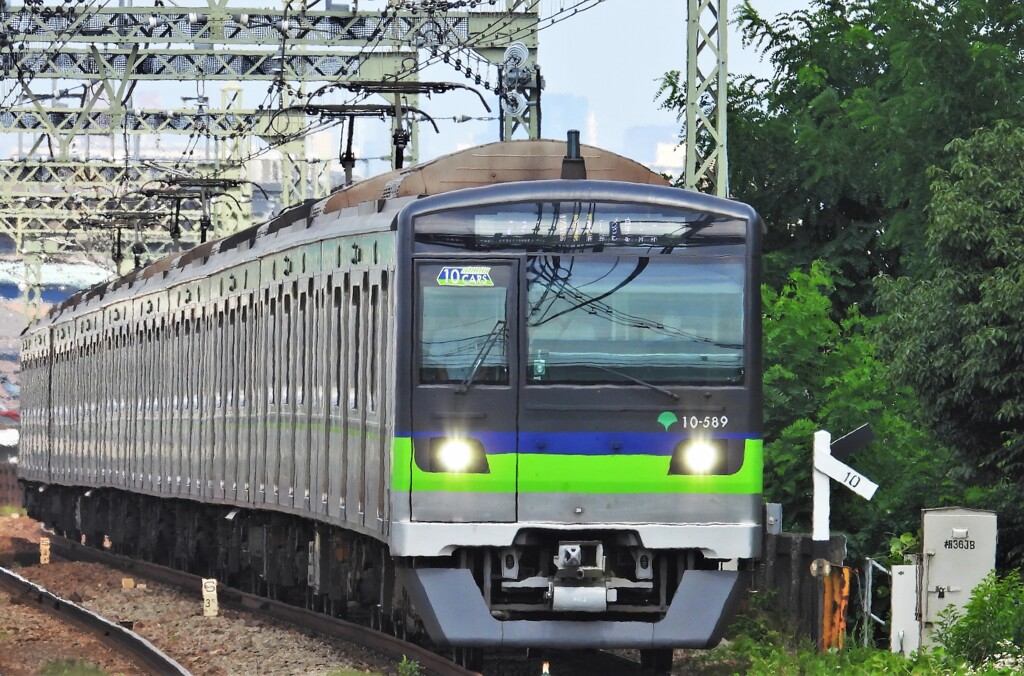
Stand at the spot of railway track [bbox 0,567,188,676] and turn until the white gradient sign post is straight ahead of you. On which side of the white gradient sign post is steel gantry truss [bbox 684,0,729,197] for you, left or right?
left

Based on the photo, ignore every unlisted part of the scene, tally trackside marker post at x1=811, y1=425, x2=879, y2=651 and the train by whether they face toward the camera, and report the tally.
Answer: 2

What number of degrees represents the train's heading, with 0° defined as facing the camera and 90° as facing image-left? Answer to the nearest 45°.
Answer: approximately 0°

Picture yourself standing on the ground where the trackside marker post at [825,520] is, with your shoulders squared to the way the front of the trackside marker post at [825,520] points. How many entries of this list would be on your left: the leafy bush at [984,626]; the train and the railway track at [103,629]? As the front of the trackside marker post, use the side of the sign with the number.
1

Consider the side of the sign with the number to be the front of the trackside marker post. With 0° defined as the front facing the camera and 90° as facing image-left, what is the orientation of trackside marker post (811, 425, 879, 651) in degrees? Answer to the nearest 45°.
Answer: approximately 0°

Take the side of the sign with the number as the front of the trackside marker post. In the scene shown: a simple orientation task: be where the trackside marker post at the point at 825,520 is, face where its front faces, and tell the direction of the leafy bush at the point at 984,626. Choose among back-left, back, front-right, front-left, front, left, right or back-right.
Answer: left

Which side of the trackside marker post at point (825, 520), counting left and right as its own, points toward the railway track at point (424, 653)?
right
